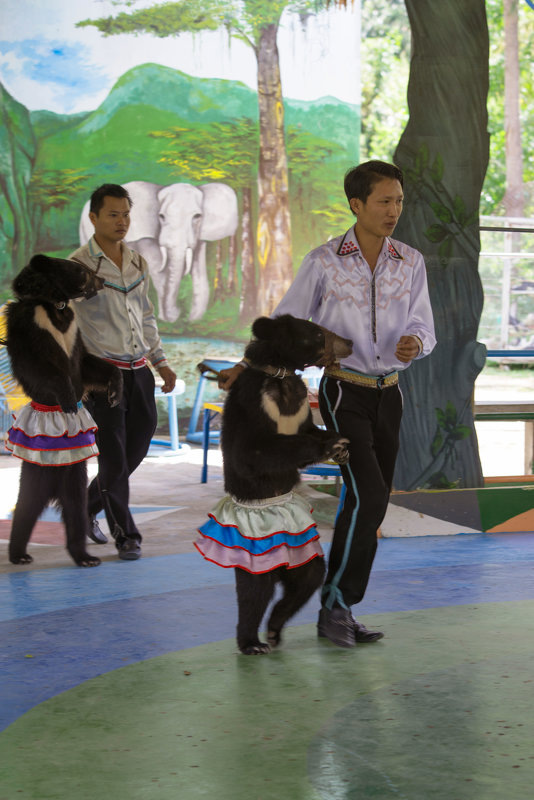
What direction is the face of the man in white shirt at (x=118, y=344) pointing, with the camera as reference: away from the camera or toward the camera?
toward the camera

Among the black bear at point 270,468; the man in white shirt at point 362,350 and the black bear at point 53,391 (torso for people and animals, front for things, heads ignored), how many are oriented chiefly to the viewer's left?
0

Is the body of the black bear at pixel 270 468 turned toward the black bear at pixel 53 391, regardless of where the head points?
no

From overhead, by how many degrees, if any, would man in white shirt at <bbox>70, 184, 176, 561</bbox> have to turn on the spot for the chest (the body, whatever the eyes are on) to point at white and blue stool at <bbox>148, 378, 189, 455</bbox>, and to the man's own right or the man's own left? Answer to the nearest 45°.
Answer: approximately 135° to the man's own left

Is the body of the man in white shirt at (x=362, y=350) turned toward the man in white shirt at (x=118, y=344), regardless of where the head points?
no

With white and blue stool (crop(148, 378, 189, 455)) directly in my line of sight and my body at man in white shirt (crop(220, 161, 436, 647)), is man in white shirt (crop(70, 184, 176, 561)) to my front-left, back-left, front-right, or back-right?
front-left

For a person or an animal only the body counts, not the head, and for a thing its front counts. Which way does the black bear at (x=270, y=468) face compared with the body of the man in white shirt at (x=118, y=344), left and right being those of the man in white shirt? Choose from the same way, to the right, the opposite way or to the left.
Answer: the same way

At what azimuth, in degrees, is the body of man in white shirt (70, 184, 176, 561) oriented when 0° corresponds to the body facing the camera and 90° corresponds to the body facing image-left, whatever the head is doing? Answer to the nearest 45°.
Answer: approximately 315°

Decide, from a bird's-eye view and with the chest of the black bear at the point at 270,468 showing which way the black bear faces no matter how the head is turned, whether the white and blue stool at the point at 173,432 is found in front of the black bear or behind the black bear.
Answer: behind

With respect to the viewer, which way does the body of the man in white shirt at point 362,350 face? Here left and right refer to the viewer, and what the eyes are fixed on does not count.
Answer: facing the viewer and to the right of the viewer

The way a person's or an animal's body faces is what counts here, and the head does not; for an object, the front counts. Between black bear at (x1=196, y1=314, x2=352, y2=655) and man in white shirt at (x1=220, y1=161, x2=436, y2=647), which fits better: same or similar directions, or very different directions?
same or similar directions

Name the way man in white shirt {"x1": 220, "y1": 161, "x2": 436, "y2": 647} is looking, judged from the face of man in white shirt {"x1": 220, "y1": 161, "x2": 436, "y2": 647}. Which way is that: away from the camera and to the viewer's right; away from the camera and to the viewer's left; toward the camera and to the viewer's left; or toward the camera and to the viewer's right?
toward the camera and to the viewer's right

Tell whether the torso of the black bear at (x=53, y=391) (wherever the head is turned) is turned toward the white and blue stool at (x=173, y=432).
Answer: no
